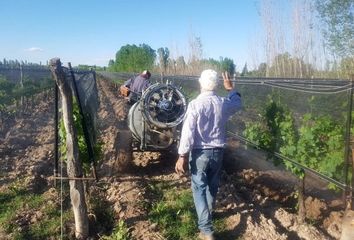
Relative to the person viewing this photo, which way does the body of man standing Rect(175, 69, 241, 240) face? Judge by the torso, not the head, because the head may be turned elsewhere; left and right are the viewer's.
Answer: facing away from the viewer

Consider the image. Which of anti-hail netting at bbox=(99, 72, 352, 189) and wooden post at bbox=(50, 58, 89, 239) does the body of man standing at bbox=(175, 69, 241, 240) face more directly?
the anti-hail netting

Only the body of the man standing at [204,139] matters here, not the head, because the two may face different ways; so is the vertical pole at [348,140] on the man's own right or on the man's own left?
on the man's own right

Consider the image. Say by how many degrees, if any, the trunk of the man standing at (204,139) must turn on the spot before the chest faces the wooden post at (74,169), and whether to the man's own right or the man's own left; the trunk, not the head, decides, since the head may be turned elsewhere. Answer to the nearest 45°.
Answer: approximately 90° to the man's own left

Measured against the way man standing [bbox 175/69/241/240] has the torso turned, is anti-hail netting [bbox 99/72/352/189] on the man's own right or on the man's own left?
on the man's own right
